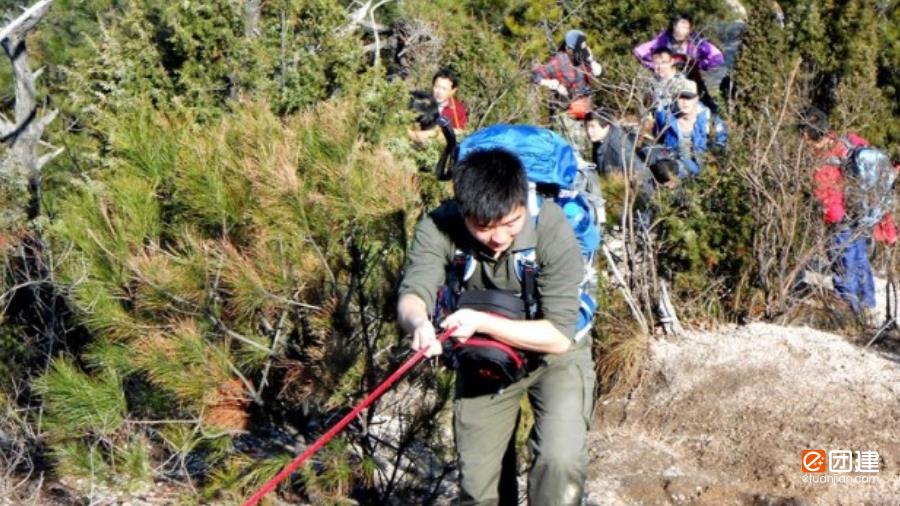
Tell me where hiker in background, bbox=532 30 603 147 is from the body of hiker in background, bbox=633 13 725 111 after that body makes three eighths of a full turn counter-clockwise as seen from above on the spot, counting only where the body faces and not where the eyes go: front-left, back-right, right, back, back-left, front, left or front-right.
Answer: back

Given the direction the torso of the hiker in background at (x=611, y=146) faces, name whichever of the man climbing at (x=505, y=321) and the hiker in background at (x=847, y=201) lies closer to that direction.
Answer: the man climbing

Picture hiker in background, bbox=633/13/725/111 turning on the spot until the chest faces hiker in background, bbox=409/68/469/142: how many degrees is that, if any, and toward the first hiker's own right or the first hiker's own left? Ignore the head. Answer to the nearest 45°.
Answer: approximately 45° to the first hiker's own right

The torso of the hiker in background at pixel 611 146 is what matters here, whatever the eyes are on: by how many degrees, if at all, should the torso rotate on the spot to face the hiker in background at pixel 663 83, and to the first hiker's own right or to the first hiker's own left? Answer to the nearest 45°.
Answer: approximately 180°

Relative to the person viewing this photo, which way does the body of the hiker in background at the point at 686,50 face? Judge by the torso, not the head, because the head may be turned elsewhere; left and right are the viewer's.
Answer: facing the viewer

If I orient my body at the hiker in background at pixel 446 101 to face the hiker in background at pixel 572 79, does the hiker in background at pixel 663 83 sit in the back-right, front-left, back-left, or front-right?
front-right

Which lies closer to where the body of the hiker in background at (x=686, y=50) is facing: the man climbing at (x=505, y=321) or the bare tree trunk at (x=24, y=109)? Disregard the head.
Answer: the man climbing

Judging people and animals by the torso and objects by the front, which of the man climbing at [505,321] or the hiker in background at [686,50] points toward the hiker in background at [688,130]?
the hiker in background at [686,50]

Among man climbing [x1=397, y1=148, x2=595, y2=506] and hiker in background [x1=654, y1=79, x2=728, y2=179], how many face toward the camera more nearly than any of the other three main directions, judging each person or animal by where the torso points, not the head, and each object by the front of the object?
2

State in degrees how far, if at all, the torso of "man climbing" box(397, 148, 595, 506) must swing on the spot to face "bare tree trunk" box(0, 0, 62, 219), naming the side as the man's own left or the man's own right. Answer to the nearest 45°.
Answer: approximately 135° to the man's own right

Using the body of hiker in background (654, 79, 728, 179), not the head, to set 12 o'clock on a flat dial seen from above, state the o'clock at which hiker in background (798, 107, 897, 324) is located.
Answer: hiker in background (798, 107, 897, 324) is roughly at 10 o'clock from hiker in background (654, 79, 728, 179).

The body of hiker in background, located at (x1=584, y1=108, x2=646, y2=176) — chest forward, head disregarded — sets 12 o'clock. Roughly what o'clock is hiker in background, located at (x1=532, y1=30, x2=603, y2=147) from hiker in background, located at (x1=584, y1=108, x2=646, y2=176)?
hiker in background, located at (x1=532, y1=30, x2=603, y2=147) is roughly at 4 o'clock from hiker in background, located at (x1=584, y1=108, x2=646, y2=176).

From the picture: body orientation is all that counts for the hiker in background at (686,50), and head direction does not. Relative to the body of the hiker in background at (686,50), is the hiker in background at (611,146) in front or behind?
in front

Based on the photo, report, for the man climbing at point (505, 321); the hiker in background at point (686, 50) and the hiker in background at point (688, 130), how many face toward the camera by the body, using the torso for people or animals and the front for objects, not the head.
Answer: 3
